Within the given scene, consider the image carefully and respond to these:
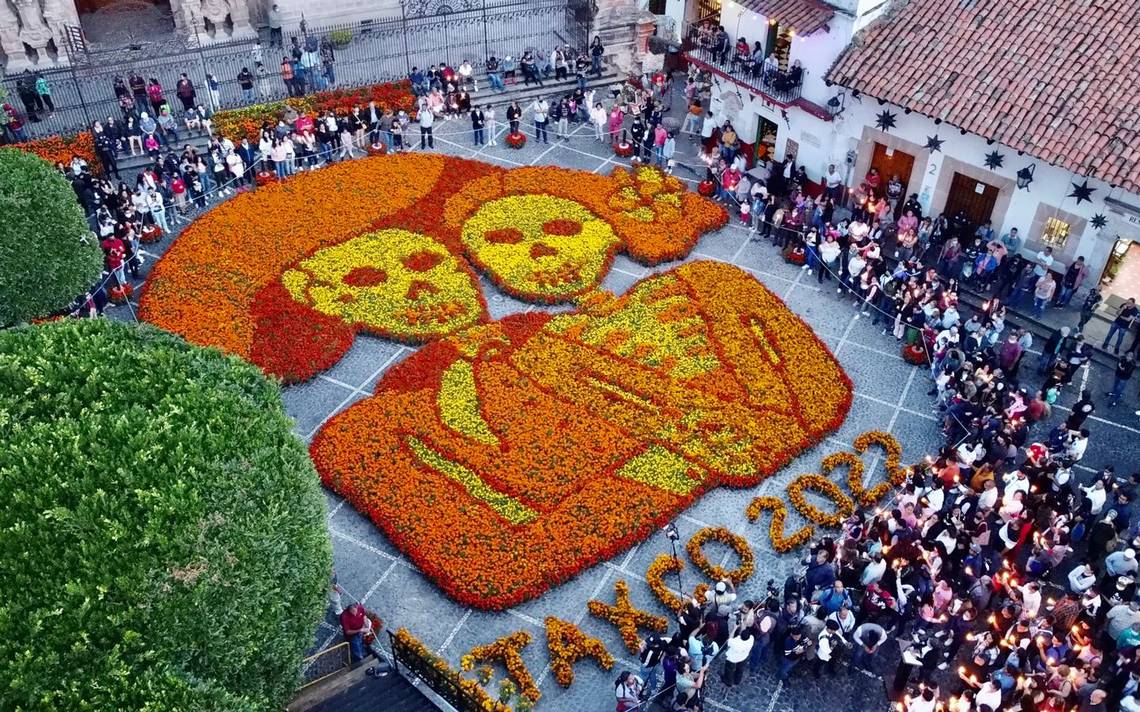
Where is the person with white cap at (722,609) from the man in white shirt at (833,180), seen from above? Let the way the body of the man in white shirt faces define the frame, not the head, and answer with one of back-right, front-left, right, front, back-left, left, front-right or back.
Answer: front-left

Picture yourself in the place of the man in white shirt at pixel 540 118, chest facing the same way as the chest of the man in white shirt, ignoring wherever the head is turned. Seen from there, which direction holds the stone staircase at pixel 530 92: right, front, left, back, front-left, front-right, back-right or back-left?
back

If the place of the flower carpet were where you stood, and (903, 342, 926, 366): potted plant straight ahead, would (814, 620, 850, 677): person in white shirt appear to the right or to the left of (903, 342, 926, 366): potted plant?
right

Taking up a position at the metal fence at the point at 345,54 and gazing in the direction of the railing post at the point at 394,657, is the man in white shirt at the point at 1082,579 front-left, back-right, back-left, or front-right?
front-left

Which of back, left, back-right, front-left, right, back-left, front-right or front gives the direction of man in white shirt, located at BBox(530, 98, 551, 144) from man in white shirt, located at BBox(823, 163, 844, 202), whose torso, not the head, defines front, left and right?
front-right

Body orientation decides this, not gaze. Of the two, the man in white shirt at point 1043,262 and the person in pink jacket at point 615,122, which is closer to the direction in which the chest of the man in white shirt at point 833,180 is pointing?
the person in pink jacket

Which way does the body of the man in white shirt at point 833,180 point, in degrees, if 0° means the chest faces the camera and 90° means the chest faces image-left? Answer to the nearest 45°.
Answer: approximately 45°

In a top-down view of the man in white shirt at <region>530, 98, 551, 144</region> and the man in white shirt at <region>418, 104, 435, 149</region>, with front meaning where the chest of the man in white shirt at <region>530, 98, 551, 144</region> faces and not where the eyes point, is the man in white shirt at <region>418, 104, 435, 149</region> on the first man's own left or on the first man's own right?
on the first man's own right

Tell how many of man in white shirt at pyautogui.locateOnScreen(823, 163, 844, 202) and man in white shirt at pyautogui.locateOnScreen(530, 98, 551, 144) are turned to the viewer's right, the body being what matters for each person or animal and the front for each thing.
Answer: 0

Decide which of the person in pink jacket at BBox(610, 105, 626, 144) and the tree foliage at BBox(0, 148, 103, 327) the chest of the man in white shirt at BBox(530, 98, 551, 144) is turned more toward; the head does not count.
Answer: the tree foliage

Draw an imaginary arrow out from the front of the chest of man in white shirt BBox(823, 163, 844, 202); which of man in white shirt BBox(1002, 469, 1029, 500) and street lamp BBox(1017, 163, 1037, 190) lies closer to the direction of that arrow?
the man in white shirt

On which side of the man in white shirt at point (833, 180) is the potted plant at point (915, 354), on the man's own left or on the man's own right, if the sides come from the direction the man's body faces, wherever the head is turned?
on the man's own left

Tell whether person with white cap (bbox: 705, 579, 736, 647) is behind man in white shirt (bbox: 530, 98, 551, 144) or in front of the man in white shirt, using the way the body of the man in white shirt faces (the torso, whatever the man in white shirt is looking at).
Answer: in front

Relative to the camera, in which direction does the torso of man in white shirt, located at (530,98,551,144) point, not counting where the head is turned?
toward the camera

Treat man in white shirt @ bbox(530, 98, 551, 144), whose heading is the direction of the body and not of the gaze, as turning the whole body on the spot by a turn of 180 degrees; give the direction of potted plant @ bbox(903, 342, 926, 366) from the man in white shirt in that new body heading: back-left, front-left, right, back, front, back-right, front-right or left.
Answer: back-right

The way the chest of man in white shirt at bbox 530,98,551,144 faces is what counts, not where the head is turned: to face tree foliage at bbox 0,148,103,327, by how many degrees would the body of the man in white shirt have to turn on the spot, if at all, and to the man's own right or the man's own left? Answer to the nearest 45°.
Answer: approximately 45° to the man's own right
